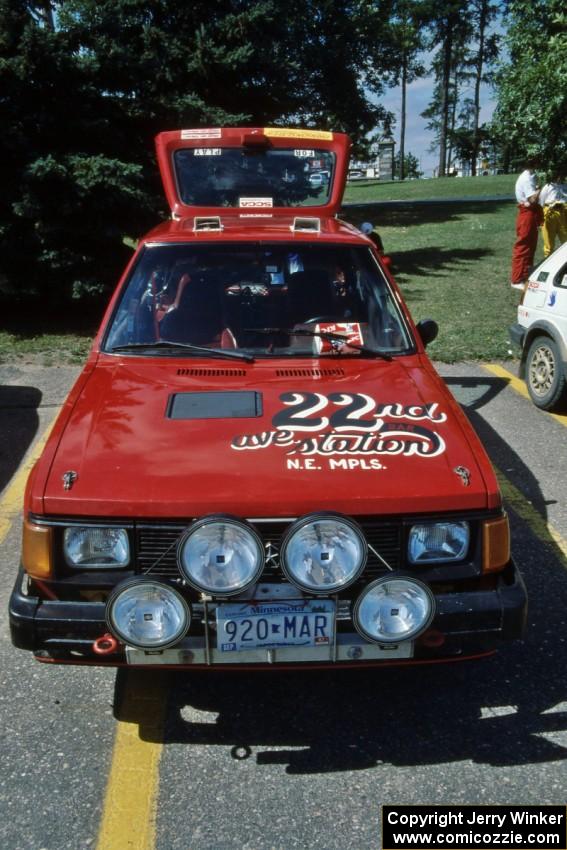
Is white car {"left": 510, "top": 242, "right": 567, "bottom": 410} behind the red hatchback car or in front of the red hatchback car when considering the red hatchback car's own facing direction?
behind

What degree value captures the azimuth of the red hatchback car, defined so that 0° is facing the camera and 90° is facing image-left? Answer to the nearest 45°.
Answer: approximately 0°

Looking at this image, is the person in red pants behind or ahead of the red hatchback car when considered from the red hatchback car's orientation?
behind

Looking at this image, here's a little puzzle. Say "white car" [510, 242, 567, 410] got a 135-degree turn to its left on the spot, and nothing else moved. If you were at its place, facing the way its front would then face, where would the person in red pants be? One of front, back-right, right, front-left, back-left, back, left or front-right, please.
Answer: front

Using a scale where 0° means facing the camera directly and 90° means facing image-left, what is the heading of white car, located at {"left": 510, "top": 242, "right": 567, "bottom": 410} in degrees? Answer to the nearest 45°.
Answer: approximately 315°
